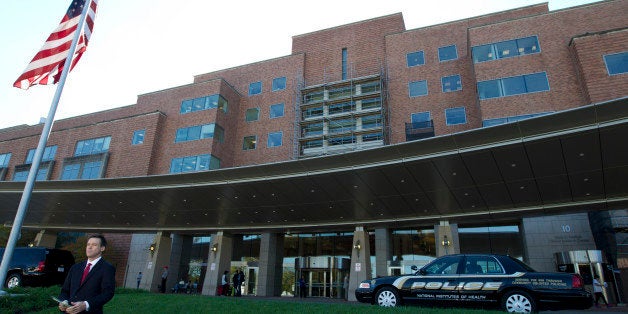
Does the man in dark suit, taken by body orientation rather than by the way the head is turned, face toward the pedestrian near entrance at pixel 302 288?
no

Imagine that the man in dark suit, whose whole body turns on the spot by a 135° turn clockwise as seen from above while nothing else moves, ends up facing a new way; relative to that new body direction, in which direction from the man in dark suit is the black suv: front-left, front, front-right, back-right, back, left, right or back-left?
front

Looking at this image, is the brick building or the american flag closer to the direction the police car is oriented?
the american flag

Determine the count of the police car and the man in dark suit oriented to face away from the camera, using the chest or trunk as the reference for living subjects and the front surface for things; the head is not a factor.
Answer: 0

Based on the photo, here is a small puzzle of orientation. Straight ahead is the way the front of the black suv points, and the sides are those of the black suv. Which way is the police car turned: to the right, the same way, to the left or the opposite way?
the same way

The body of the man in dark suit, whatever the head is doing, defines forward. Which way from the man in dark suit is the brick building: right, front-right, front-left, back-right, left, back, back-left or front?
back

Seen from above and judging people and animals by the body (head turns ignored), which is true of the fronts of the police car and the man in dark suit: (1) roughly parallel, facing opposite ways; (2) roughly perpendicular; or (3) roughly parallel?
roughly perpendicular

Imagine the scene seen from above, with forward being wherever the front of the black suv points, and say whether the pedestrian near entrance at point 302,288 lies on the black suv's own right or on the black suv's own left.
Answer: on the black suv's own right

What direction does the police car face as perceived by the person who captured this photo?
facing to the left of the viewer

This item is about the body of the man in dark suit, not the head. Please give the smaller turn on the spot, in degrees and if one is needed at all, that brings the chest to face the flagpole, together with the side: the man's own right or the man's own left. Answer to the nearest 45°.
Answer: approximately 135° to the man's own right

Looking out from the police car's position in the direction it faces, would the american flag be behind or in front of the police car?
in front

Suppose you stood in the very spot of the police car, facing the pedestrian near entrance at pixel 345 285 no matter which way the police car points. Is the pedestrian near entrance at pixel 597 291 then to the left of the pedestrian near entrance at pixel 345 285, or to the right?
right

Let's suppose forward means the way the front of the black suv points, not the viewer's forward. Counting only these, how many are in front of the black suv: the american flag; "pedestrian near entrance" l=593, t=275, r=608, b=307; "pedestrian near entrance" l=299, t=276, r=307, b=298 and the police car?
0

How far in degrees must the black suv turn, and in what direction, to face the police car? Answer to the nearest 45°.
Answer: approximately 180°

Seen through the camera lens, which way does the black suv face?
facing away from the viewer and to the left of the viewer

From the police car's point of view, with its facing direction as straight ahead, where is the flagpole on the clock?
The flagpole is roughly at 11 o'clock from the police car.

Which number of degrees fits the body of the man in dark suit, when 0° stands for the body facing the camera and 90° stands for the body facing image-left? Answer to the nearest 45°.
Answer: approximately 45°
